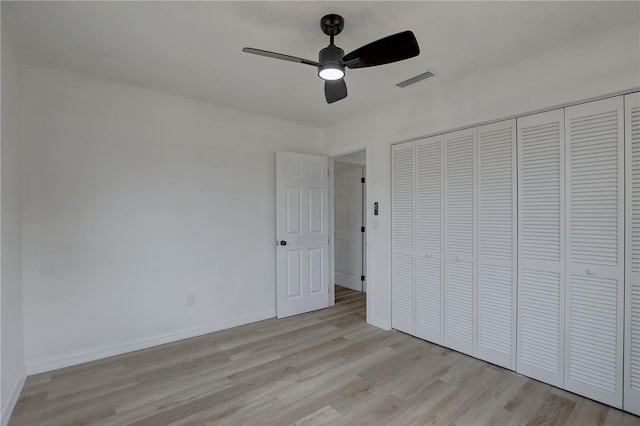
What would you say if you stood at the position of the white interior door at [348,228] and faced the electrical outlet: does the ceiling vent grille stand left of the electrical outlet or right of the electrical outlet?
left

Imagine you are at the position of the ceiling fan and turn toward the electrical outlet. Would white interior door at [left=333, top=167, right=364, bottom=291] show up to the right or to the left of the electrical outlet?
right

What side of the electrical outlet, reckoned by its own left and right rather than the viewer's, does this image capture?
front

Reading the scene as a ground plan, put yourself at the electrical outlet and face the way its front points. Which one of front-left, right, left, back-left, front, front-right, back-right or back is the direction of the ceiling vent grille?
front-left

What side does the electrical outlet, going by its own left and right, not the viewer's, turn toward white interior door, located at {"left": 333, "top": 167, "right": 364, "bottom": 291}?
left

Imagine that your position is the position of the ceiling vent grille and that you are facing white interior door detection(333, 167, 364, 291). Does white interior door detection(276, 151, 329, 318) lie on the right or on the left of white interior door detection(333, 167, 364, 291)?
left

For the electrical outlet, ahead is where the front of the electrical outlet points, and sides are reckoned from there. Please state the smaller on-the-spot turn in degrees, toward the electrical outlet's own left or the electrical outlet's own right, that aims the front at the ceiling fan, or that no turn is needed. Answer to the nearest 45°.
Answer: approximately 45° to the electrical outlet's own left

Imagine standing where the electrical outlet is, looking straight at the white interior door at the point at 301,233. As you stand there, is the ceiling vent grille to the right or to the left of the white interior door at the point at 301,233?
right

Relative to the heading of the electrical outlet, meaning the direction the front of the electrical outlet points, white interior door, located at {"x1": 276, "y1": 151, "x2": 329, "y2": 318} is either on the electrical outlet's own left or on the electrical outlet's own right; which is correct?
on the electrical outlet's own left
